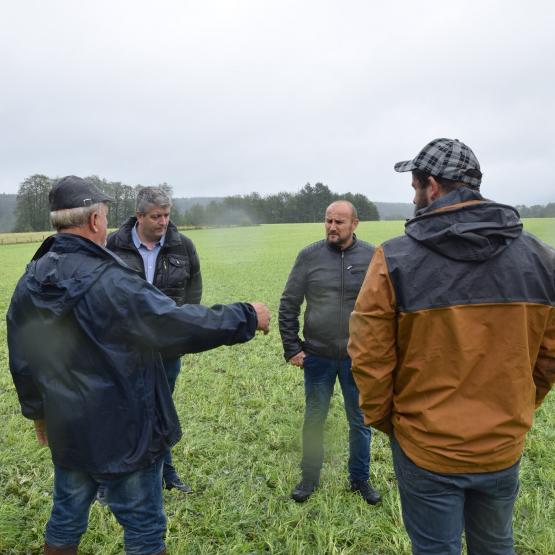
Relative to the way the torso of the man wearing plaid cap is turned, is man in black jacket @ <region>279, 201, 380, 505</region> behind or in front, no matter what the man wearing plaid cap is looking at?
in front

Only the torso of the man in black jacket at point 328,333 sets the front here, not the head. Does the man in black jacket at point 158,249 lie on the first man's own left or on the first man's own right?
on the first man's own right

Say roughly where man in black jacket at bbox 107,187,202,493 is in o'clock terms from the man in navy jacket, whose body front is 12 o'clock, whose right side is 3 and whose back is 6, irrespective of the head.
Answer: The man in black jacket is roughly at 11 o'clock from the man in navy jacket.

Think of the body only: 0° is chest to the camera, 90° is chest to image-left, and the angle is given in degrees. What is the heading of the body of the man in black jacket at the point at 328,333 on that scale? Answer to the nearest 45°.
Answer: approximately 0°

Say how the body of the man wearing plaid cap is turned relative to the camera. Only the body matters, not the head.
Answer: away from the camera

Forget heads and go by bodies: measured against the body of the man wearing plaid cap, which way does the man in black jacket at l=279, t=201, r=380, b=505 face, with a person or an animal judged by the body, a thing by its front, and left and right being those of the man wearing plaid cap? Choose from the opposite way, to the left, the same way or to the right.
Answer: the opposite way

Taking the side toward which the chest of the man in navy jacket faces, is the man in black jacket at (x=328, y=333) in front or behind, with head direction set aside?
in front

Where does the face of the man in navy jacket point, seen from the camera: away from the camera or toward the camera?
away from the camera

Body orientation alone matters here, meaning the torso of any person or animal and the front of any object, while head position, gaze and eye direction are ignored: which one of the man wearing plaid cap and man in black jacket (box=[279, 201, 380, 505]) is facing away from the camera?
the man wearing plaid cap

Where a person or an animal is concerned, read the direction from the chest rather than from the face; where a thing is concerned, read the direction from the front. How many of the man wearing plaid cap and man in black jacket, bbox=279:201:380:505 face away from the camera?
1

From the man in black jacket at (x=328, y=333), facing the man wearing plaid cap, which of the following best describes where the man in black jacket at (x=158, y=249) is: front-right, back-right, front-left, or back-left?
back-right

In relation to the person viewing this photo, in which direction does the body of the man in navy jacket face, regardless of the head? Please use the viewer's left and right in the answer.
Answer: facing away from the viewer and to the right of the viewer
